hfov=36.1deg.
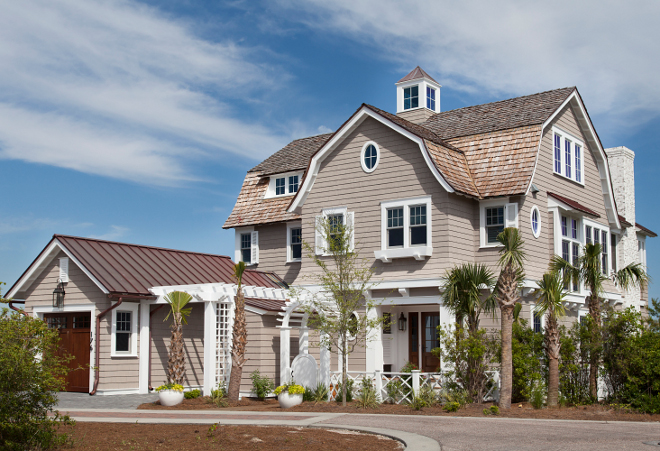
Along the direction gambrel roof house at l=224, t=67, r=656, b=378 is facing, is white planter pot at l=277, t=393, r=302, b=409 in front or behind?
in front

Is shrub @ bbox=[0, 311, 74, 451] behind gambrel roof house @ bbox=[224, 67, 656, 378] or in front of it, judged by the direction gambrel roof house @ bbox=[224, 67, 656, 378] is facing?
in front

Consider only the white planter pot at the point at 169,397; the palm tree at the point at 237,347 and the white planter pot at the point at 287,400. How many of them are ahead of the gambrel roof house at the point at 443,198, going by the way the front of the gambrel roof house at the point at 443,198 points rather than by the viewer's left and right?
3

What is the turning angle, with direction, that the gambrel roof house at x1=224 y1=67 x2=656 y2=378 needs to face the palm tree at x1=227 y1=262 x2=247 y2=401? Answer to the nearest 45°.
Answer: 0° — it already faces it

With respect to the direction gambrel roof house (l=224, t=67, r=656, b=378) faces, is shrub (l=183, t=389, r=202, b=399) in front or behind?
in front

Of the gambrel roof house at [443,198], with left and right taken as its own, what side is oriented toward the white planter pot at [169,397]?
front

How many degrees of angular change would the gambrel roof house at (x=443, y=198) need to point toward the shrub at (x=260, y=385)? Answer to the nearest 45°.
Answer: approximately 45° to its right

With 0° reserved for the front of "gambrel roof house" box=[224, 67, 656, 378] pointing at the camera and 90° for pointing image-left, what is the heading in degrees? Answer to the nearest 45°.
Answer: approximately 45°
